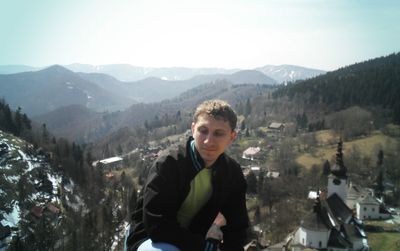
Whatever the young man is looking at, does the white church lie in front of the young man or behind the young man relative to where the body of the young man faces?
behind

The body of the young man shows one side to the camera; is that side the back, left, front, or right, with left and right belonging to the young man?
front
